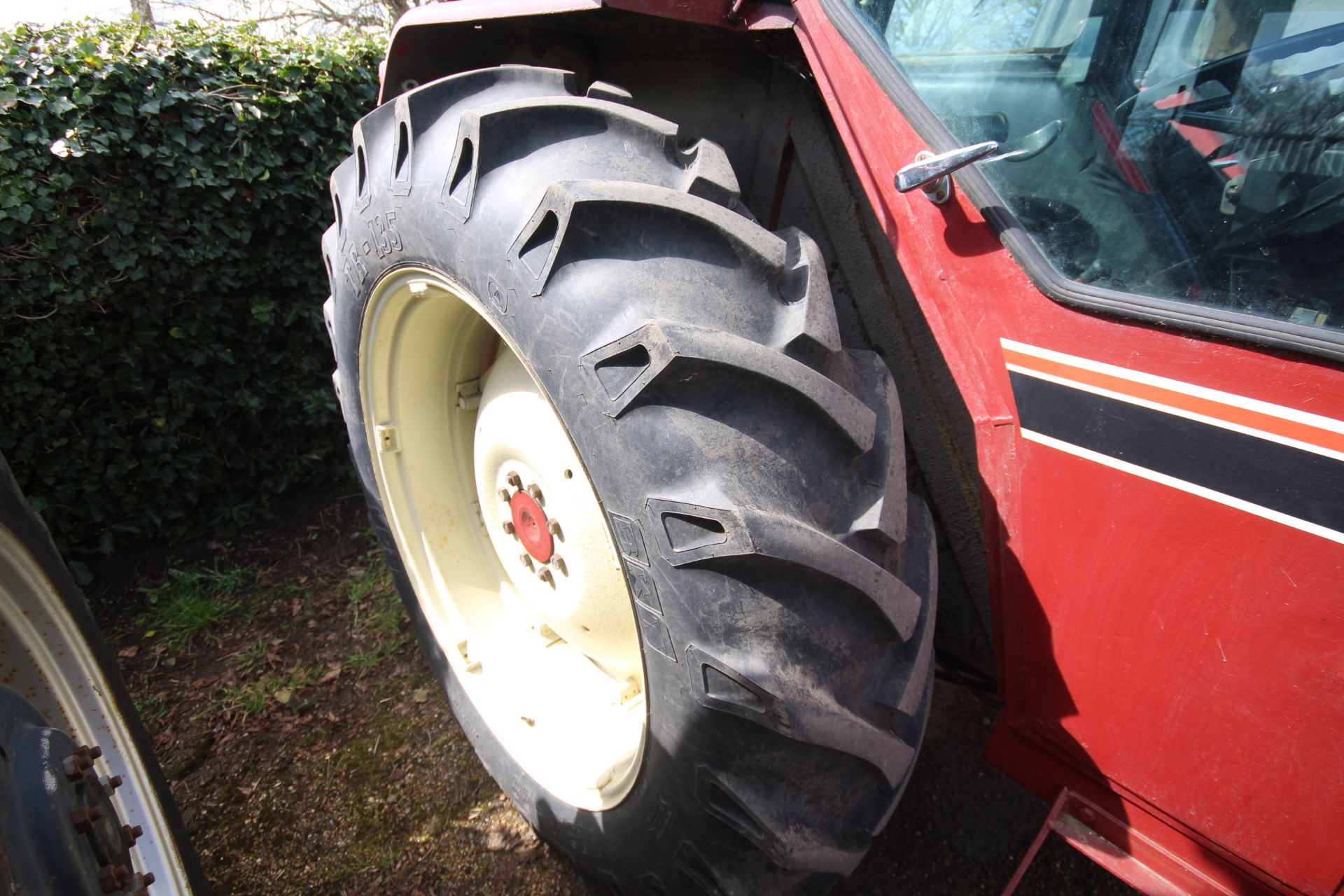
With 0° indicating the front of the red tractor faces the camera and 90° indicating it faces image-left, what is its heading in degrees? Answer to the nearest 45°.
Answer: approximately 315°

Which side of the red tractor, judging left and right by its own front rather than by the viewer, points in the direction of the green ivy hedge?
back
